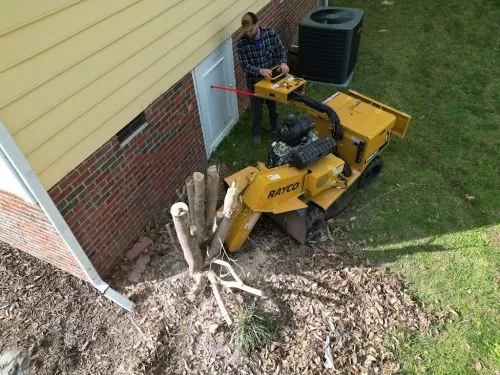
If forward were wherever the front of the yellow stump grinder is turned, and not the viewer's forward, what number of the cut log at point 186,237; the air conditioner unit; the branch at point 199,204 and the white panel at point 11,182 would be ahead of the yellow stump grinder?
3

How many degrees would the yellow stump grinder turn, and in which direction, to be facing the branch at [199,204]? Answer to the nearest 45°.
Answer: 0° — it already faces it

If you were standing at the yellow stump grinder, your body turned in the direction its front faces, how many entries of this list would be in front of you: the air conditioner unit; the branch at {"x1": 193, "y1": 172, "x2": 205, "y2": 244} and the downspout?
2

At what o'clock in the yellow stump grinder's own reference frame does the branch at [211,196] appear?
The branch is roughly at 12 o'clock from the yellow stump grinder.

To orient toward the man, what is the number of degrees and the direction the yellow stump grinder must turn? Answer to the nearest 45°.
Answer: approximately 90° to its right

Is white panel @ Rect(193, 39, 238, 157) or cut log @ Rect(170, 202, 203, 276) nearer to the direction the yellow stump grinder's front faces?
the cut log

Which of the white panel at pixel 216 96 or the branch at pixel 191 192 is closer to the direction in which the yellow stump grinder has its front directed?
the branch

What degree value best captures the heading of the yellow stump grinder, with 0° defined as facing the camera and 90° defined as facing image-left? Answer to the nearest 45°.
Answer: approximately 45°

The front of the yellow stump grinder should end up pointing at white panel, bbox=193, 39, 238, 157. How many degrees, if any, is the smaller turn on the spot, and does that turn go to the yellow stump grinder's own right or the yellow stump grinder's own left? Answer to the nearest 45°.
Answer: approximately 90° to the yellow stump grinder's own right

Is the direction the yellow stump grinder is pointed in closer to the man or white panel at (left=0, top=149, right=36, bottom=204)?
the white panel

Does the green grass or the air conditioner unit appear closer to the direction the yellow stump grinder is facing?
the green grass

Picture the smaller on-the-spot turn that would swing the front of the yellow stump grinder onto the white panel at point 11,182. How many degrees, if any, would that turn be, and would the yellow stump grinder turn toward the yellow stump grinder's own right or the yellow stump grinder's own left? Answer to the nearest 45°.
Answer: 0° — it already faces it
